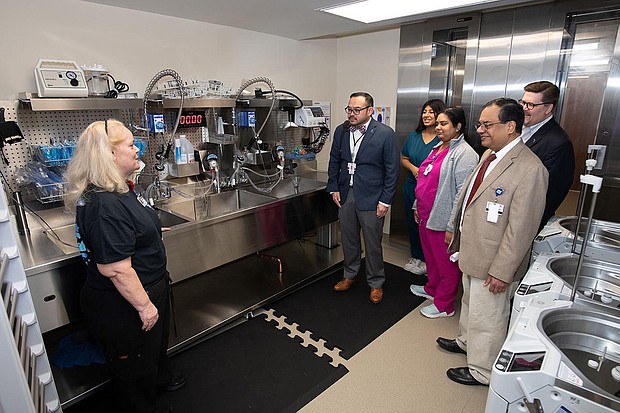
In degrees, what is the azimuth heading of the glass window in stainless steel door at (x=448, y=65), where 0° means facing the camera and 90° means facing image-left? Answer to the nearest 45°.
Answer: approximately 45°

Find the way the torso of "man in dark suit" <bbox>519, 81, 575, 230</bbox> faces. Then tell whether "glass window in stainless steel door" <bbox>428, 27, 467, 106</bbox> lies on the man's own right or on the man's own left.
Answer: on the man's own right

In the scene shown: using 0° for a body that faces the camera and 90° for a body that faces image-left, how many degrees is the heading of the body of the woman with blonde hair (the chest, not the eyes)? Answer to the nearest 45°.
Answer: approximately 270°

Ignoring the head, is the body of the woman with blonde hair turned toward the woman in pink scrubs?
yes

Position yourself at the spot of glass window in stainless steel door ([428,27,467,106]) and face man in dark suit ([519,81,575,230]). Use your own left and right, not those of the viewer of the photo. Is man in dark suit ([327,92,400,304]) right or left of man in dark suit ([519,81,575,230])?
right

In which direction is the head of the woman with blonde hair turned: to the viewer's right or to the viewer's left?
to the viewer's right

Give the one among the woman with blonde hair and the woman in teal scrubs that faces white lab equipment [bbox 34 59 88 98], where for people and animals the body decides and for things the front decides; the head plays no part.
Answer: the woman in teal scrubs

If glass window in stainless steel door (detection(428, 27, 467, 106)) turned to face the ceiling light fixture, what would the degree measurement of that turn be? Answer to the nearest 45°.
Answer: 0° — it already faces it
